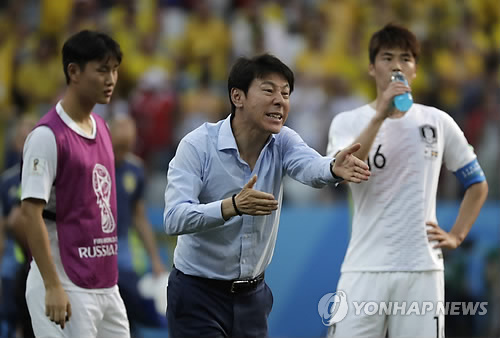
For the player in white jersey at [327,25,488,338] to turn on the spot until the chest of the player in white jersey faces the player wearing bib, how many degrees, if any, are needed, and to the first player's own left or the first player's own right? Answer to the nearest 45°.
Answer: approximately 90° to the first player's own right

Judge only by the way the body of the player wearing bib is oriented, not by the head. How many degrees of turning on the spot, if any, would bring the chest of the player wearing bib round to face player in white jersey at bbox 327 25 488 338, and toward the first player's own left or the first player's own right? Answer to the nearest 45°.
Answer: approximately 45° to the first player's own left

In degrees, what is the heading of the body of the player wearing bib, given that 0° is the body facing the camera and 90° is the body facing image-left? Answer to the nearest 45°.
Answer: approximately 315°

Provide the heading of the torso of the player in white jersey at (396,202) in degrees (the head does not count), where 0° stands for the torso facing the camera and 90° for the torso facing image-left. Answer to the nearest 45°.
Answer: approximately 0°
